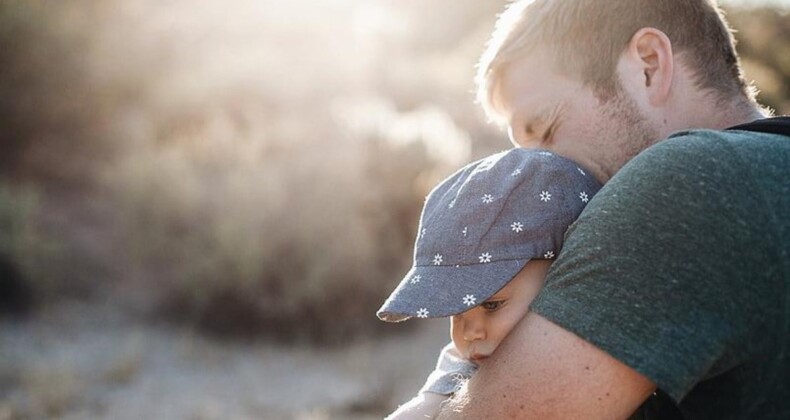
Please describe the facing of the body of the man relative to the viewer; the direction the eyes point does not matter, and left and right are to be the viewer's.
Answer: facing to the left of the viewer

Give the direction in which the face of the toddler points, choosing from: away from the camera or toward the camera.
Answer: toward the camera

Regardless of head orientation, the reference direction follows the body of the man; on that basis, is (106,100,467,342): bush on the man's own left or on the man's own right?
on the man's own right

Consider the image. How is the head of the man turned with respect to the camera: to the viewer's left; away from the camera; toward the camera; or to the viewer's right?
to the viewer's left
